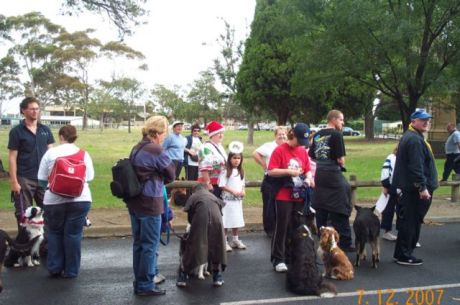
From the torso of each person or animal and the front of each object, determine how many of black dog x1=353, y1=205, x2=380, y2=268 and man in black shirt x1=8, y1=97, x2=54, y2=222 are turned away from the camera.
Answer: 1

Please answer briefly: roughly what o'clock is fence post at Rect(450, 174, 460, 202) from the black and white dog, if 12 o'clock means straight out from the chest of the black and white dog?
The fence post is roughly at 10 o'clock from the black and white dog.

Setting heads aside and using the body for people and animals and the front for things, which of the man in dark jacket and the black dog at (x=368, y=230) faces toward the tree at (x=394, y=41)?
the black dog

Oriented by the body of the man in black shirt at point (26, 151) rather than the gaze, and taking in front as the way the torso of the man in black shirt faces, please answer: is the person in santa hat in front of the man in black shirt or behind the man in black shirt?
in front

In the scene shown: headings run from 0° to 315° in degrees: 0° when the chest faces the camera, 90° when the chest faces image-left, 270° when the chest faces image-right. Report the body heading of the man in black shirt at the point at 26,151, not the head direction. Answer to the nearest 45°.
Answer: approximately 315°

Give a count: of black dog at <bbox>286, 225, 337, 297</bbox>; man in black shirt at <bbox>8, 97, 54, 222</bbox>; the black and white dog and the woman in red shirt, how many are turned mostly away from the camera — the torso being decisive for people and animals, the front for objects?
1

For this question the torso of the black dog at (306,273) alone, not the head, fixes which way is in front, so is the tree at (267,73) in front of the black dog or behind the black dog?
in front

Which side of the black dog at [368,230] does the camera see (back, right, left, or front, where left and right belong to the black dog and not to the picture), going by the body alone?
back

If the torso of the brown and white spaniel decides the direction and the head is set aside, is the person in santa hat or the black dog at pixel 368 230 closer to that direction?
the person in santa hat

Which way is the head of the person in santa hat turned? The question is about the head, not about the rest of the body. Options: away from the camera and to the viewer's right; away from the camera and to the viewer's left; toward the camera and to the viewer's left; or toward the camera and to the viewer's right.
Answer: toward the camera and to the viewer's right

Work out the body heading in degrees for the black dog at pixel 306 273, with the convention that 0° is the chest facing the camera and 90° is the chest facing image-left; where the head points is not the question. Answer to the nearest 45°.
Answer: approximately 180°

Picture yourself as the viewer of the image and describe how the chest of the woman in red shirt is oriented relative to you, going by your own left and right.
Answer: facing the viewer and to the right of the viewer

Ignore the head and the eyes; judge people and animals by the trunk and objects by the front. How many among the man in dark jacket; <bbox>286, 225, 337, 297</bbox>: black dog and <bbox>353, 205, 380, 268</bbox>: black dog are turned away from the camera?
2
